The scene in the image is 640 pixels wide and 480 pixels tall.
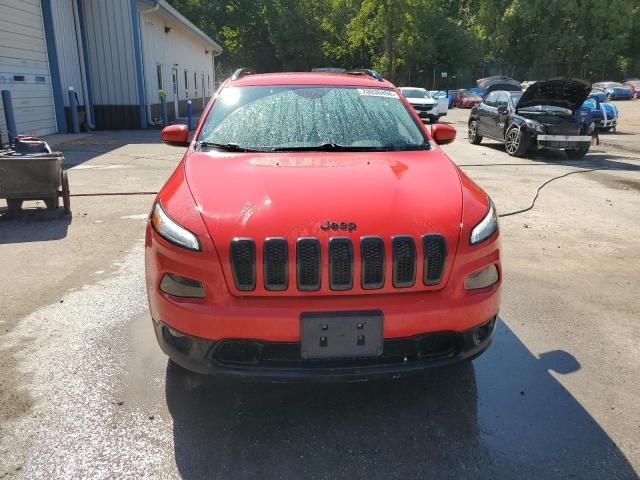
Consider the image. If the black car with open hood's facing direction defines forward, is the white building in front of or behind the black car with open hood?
behind

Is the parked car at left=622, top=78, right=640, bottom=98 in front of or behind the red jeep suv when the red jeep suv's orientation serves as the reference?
behind

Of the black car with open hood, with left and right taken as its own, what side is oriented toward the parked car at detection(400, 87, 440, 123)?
back

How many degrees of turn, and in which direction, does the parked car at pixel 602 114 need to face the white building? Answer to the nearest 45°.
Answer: approximately 90° to its right

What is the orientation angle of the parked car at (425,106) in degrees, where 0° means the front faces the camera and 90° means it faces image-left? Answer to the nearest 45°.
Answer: approximately 315°

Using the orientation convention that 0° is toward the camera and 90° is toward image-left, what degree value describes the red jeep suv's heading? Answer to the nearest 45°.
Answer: approximately 0°

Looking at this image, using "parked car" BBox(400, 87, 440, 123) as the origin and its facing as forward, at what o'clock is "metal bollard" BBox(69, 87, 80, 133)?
The metal bollard is roughly at 3 o'clock from the parked car.

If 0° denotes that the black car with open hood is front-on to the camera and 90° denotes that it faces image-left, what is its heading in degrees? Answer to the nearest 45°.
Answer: approximately 315°
